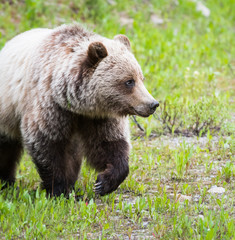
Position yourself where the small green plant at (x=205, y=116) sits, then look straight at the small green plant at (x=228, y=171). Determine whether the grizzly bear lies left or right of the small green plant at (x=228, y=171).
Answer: right

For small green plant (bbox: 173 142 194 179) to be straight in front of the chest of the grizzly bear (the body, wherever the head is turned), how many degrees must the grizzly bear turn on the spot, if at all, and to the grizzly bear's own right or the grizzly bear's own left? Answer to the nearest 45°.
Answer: approximately 45° to the grizzly bear's own left

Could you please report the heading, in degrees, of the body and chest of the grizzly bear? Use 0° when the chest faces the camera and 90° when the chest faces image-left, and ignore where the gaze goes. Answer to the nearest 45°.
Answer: approximately 315°

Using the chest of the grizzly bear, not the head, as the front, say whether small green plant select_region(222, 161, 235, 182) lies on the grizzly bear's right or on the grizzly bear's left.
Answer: on the grizzly bear's left

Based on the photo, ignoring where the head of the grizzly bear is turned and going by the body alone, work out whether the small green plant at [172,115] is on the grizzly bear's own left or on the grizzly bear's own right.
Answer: on the grizzly bear's own left

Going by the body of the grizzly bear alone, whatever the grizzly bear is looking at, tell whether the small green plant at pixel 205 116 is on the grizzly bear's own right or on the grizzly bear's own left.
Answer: on the grizzly bear's own left
